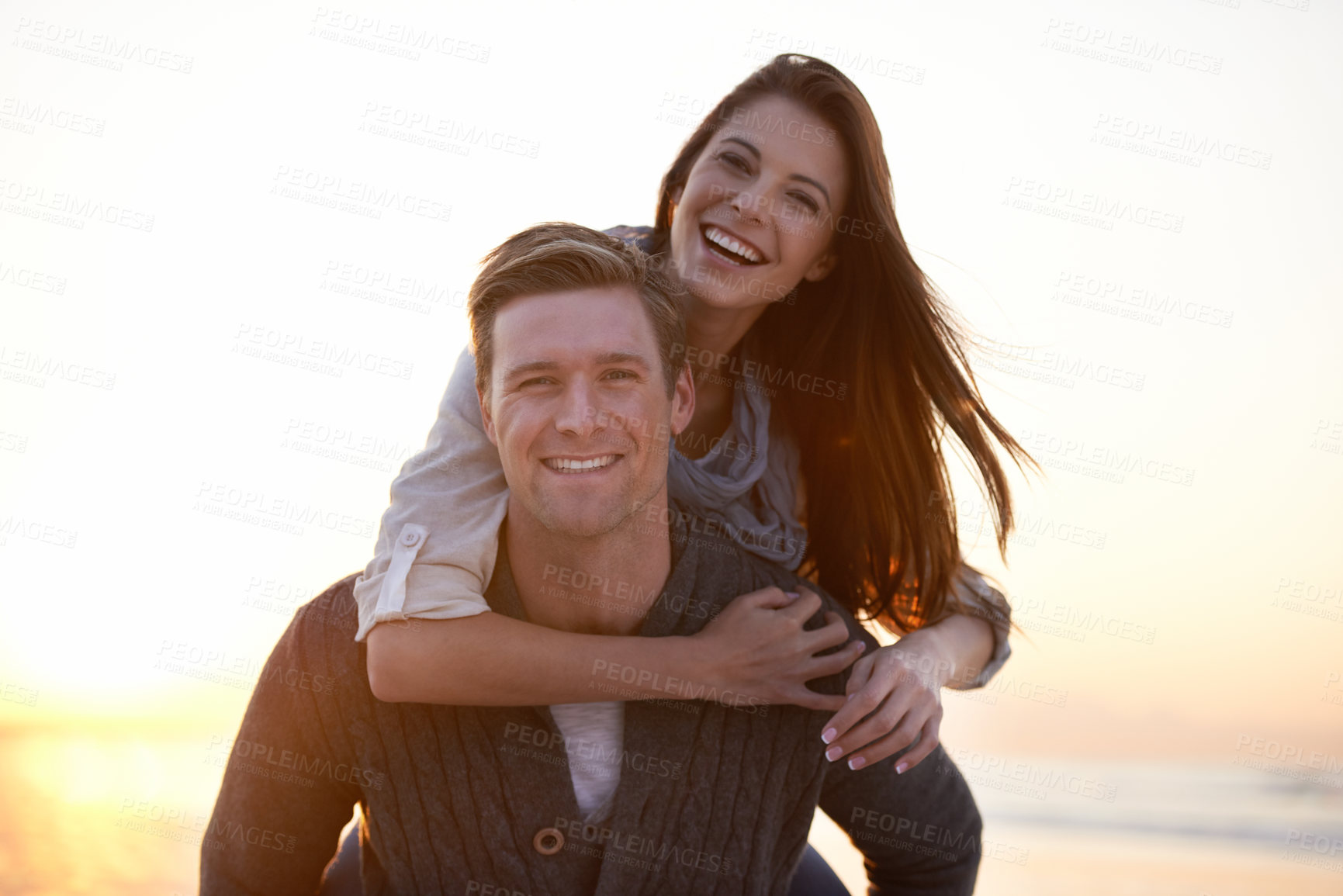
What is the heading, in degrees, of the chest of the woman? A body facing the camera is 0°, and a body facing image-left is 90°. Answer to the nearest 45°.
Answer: approximately 0°
